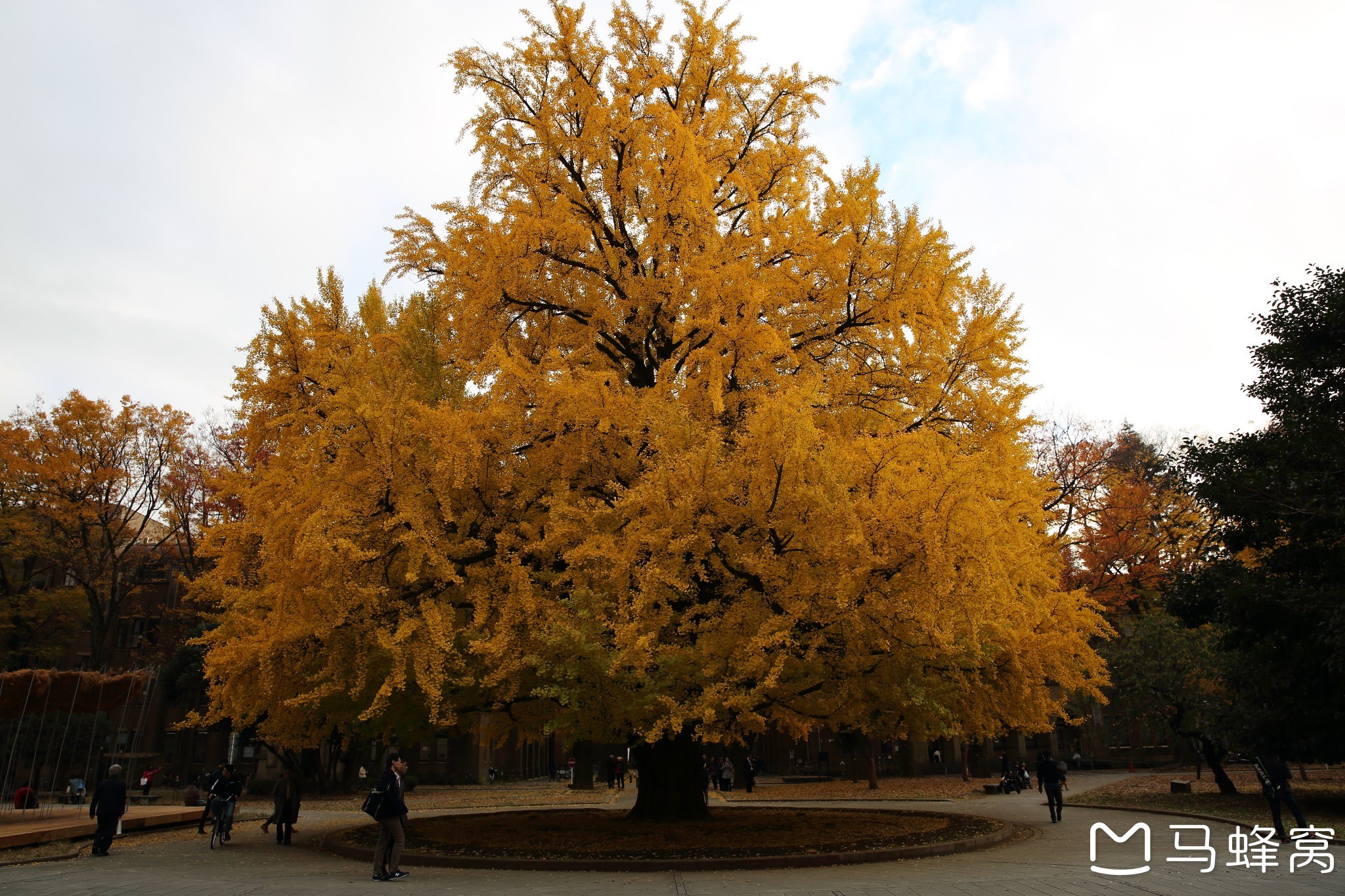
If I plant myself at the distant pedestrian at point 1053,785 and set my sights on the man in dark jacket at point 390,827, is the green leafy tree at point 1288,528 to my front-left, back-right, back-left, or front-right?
back-left

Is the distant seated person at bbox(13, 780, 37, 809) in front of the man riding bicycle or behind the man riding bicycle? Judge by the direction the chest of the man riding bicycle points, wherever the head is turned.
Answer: behind

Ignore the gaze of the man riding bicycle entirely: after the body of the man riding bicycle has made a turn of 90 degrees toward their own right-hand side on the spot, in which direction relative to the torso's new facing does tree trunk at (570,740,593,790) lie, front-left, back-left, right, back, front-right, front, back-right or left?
back-right

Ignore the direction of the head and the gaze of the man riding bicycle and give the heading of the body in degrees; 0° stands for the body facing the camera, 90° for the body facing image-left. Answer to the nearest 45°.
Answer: approximately 0°

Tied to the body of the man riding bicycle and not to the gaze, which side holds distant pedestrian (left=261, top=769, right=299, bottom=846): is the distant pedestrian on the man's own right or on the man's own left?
on the man's own left

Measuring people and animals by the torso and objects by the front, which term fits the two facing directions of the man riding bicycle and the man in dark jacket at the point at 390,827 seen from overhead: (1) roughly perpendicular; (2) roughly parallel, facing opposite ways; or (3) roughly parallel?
roughly perpendicular
